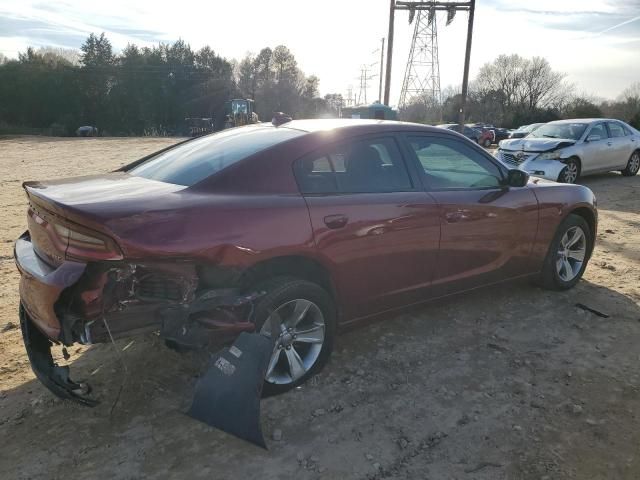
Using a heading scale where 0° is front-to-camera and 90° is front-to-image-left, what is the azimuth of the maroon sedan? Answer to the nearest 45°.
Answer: approximately 225°

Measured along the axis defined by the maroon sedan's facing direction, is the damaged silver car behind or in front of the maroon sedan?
in front

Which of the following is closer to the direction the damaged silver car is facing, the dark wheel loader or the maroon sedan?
the maroon sedan

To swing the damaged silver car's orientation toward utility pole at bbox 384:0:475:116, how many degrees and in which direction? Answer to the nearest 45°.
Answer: approximately 90° to its right

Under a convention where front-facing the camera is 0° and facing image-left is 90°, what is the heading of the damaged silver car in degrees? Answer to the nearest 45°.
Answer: approximately 45°

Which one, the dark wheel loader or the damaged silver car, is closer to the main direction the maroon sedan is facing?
the damaged silver car

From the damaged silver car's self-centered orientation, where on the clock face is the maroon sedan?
The maroon sedan is roughly at 11 o'clock from the damaged silver car.

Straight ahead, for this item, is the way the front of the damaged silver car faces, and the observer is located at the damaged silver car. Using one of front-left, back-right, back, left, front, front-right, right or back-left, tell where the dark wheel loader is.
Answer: right

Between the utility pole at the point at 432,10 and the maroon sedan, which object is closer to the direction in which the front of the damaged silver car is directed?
the maroon sedan

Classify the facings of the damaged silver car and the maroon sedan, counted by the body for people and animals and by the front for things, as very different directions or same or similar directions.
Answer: very different directions

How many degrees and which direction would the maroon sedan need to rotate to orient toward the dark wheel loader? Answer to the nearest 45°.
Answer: approximately 45° to its left

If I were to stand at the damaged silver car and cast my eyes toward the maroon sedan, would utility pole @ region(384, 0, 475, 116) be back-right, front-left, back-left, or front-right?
back-right
